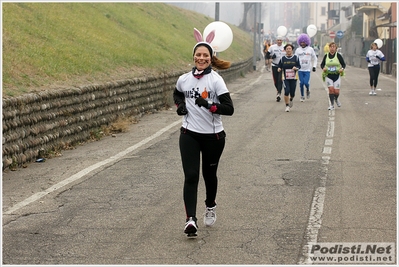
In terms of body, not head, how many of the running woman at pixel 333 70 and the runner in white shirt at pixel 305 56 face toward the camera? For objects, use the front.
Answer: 2

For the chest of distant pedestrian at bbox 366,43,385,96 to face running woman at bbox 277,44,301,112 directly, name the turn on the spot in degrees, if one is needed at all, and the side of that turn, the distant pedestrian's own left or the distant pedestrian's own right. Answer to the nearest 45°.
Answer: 0° — they already face them

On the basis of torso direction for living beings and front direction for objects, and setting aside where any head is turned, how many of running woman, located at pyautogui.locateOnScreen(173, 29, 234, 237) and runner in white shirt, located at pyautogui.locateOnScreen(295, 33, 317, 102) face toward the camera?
2

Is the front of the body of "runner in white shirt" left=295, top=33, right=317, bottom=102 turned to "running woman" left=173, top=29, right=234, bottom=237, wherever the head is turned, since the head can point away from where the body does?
yes

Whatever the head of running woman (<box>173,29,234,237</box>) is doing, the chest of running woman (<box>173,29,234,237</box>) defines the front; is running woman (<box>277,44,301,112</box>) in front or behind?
behind

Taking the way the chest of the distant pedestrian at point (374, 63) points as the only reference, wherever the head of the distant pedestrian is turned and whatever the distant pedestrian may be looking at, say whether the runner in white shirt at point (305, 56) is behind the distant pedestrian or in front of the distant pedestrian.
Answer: in front

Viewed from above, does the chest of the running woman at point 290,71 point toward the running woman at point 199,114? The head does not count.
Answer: yes

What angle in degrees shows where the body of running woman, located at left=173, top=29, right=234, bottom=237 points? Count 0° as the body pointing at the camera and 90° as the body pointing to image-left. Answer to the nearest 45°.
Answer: approximately 0°

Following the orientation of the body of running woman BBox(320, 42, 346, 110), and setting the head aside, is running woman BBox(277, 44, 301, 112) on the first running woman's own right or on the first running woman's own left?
on the first running woman's own right

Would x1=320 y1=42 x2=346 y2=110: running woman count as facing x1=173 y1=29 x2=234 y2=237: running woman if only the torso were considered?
yes

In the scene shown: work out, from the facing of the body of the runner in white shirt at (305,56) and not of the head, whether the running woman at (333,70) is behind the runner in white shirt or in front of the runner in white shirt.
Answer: in front
